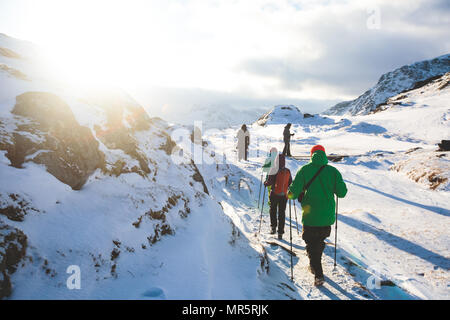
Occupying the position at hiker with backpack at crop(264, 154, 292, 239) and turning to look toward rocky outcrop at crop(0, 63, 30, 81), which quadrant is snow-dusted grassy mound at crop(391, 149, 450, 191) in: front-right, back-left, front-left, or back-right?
front-right

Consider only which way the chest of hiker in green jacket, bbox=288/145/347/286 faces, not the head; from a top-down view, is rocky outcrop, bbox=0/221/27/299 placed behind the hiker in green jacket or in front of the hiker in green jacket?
behind

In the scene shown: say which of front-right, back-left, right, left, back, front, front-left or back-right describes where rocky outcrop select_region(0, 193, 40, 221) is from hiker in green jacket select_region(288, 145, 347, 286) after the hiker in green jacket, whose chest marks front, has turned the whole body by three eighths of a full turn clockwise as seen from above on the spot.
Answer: right

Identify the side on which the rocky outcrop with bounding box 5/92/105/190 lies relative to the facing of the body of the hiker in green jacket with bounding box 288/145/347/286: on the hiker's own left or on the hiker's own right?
on the hiker's own left

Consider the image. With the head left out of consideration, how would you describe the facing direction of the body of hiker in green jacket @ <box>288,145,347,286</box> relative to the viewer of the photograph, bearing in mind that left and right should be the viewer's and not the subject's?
facing away from the viewer
